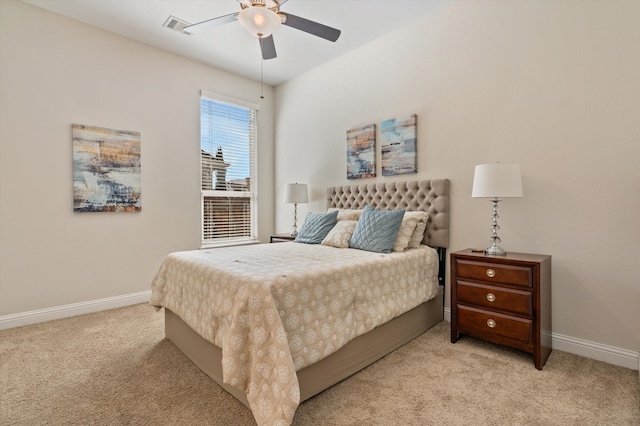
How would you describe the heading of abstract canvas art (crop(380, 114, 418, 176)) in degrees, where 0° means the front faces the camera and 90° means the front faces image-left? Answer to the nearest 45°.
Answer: approximately 45°

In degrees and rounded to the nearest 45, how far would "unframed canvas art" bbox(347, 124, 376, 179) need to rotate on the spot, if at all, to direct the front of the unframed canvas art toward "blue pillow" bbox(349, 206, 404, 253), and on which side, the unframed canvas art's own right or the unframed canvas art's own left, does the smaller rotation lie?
approximately 45° to the unframed canvas art's own left

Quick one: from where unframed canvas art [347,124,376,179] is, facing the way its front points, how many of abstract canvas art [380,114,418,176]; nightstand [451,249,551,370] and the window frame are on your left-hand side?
2

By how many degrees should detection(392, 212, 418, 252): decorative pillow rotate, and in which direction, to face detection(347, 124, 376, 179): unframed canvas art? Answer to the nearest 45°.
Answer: approximately 90° to its right

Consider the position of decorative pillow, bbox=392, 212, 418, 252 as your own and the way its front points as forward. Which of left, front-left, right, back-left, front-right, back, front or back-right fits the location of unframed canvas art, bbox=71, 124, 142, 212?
front-right

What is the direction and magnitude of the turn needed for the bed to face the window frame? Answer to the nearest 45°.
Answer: approximately 135° to its right

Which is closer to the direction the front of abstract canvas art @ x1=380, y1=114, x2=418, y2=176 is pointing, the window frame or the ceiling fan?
the ceiling fan

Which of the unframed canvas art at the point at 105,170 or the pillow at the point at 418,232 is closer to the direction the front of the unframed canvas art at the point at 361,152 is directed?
the unframed canvas art at the point at 105,170

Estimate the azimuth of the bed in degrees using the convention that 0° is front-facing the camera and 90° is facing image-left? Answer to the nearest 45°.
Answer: approximately 45°

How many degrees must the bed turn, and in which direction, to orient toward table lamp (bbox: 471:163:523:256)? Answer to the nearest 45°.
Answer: approximately 135° to its left
